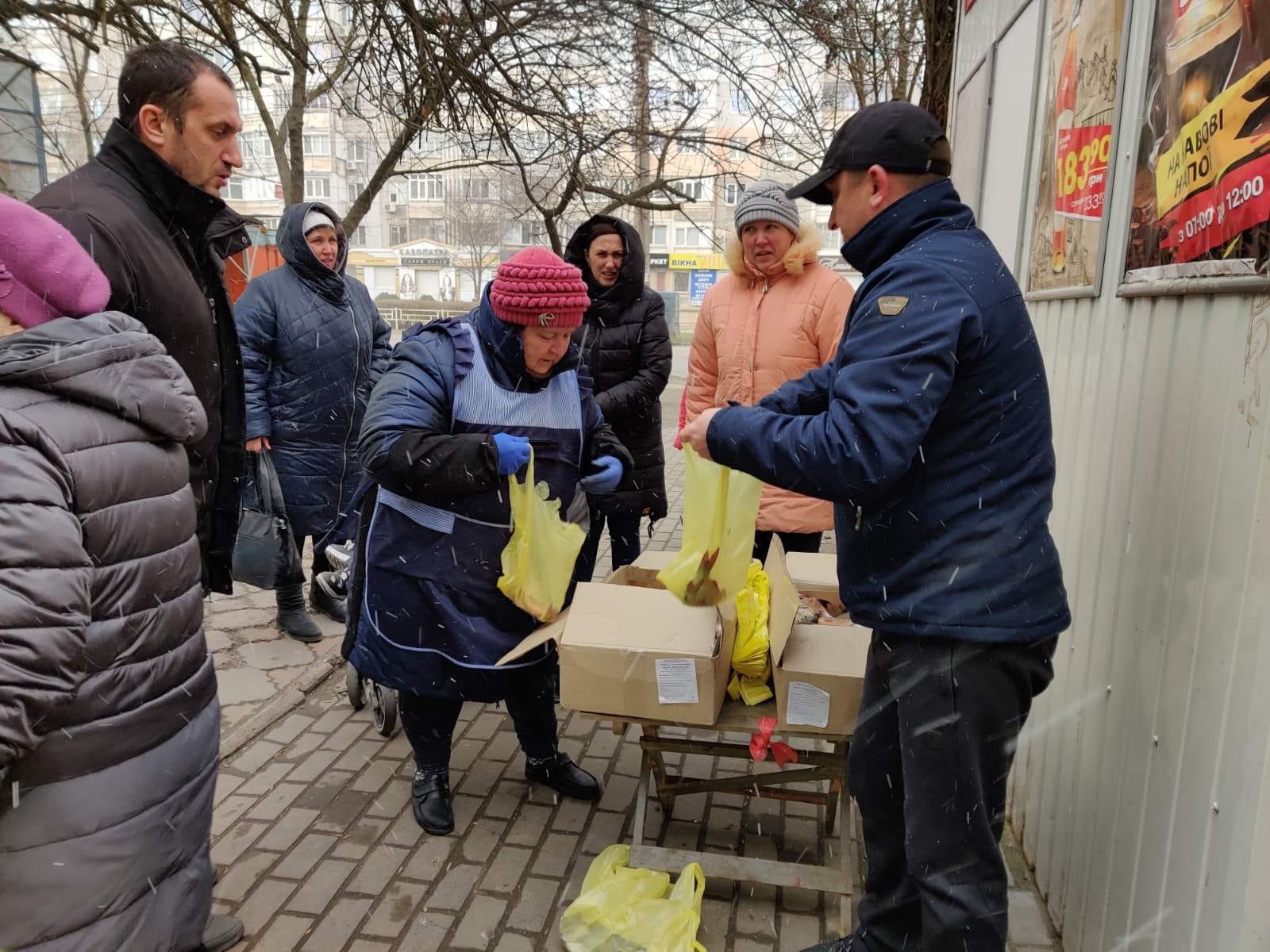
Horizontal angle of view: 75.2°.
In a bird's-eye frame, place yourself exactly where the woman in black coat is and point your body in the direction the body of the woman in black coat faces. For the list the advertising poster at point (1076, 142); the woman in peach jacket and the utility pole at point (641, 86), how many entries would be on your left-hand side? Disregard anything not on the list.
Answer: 2

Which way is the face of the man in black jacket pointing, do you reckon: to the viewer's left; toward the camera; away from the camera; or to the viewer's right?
to the viewer's right

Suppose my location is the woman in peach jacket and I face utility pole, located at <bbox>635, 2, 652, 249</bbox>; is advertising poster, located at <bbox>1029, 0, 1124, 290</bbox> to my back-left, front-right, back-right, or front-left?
back-right

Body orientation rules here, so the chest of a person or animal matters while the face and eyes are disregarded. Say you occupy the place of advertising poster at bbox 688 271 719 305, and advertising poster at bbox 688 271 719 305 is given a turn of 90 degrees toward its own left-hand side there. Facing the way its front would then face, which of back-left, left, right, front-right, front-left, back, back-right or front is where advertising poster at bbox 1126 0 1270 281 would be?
right

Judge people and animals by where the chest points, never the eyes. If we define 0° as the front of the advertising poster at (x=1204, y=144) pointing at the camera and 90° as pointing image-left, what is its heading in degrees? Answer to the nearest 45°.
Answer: approximately 45°

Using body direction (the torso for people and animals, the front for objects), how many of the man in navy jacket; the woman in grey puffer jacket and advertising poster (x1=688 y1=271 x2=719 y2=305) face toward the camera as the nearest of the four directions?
1

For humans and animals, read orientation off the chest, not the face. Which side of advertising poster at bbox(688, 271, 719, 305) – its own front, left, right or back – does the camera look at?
front

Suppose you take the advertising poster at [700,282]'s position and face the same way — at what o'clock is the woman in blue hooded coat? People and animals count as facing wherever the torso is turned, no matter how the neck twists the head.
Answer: The woman in blue hooded coat is roughly at 12 o'clock from the advertising poster.

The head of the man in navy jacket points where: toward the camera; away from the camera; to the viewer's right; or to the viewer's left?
to the viewer's left

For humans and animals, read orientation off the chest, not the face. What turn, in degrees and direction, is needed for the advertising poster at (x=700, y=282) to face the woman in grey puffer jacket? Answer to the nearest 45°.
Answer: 0° — it already faces them

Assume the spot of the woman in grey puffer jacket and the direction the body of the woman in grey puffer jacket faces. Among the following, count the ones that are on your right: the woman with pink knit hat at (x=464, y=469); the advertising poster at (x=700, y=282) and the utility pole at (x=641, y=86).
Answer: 3

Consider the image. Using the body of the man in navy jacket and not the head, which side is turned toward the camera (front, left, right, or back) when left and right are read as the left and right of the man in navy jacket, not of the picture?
left

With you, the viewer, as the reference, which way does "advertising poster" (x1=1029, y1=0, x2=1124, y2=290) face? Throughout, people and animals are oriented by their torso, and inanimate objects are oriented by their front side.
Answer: facing the viewer and to the left of the viewer
